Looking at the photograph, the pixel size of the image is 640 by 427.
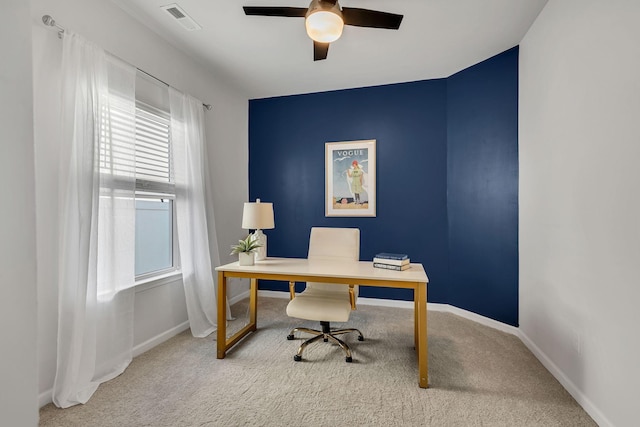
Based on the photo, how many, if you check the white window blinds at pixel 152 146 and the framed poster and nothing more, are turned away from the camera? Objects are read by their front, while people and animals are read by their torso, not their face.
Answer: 0

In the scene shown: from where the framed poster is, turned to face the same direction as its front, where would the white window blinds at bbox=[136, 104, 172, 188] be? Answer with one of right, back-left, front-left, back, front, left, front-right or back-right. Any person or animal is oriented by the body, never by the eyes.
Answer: front-right

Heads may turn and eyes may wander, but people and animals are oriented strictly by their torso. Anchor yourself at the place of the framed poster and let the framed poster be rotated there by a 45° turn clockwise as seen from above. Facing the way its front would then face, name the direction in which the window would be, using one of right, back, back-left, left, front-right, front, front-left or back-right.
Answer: front

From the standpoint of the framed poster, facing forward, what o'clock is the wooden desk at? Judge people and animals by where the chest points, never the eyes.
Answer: The wooden desk is roughly at 12 o'clock from the framed poster.

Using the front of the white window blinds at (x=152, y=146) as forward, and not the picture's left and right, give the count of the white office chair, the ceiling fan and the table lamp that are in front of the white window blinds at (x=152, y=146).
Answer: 3

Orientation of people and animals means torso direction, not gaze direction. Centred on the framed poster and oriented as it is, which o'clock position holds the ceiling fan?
The ceiling fan is roughly at 12 o'clock from the framed poster.

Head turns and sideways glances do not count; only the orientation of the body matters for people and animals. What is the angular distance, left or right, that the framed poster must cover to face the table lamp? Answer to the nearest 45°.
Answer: approximately 45° to its right

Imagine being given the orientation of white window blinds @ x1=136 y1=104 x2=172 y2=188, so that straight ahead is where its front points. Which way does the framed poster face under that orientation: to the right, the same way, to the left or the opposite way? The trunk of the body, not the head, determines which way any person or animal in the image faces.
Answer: to the right

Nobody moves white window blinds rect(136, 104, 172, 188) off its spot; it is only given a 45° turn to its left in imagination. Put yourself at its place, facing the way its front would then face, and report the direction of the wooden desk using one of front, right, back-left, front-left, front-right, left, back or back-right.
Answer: front-right

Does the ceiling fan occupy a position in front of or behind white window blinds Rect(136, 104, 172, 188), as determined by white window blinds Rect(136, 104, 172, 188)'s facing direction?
in front

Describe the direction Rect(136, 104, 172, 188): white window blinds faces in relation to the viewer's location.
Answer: facing the viewer and to the right of the viewer

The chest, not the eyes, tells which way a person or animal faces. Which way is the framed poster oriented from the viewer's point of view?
toward the camera
